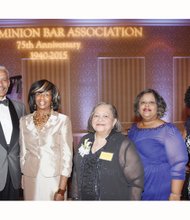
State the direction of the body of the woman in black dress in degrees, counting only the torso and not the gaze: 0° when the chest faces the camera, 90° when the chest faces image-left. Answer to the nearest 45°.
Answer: approximately 45°

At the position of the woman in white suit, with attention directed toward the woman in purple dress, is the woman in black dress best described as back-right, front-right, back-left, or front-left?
front-right

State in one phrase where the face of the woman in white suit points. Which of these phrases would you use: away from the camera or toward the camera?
toward the camera

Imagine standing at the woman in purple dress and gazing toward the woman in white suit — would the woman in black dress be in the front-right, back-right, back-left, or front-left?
front-left

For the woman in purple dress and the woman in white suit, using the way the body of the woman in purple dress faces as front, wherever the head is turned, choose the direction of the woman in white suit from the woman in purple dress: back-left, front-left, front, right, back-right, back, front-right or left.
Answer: front-right

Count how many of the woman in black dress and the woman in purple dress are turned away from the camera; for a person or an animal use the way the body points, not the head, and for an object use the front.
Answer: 0

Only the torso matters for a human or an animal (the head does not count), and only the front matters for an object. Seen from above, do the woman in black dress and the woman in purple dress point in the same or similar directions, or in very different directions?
same or similar directions

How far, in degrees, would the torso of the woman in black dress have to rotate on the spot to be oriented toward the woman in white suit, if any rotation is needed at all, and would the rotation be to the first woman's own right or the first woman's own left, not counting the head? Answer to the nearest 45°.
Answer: approximately 90° to the first woman's own right
